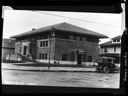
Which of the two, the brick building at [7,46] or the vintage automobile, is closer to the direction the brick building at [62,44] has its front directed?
the vintage automobile

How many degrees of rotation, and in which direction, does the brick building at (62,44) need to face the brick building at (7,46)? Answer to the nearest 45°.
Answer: approximately 90° to its right

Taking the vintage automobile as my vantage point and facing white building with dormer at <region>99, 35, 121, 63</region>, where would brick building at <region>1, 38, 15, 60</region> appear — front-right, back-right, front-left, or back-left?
front-left

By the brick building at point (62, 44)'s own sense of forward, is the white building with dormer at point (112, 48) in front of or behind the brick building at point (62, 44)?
behind

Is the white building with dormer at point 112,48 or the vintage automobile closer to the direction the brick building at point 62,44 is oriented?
the vintage automobile

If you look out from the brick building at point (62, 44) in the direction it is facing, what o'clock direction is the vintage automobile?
The vintage automobile is roughly at 10 o'clock from the brick building.

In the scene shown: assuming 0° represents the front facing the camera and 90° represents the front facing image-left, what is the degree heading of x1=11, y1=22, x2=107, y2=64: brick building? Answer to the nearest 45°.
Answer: approximately 45°
